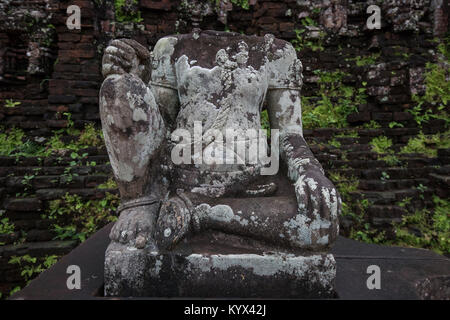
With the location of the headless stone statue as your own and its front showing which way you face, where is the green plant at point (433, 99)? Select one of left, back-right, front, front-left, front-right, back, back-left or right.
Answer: back-left

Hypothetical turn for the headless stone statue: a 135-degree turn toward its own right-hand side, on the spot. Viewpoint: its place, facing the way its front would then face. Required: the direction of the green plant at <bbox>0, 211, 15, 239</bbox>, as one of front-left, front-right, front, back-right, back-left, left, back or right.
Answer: front

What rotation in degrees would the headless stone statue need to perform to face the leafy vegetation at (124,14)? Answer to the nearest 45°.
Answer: approximately 180°

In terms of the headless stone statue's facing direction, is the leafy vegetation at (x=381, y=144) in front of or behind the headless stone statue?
behind

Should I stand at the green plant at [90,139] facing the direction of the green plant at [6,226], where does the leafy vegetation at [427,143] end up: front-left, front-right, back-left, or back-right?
back-left

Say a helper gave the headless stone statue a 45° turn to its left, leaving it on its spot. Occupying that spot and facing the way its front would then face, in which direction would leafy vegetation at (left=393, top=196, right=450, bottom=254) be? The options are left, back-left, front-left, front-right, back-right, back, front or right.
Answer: left

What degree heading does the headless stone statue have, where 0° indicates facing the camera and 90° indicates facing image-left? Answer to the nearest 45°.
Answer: approximately 0°

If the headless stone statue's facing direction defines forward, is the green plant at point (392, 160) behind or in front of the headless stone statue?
behind

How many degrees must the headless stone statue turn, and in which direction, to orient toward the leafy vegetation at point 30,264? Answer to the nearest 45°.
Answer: approximately 135° to its right
